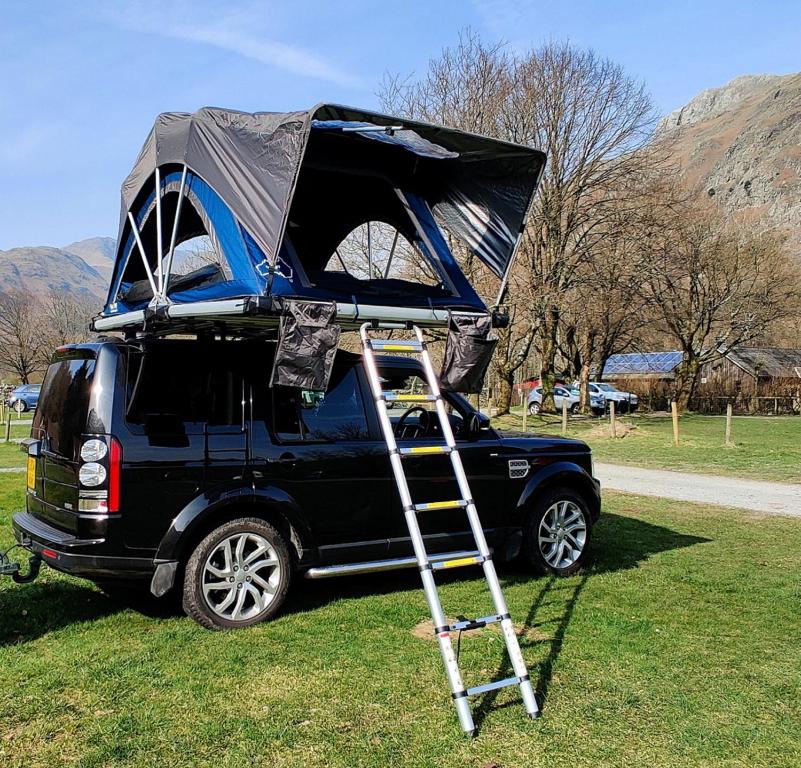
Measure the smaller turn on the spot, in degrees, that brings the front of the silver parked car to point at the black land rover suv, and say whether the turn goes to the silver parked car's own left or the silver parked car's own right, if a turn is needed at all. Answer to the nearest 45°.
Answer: approximately 45° to the silver parked car's own right

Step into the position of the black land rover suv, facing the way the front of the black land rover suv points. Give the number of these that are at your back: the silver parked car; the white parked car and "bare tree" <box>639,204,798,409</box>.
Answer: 0

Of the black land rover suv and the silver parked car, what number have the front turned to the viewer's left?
0

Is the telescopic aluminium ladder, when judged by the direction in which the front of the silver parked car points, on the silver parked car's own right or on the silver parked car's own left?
on the silver parked car's own right

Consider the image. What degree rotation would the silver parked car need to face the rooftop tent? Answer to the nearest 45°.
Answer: approximately 45° to its right

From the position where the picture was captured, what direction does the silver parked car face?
facing the viewer and to the right of the viewer

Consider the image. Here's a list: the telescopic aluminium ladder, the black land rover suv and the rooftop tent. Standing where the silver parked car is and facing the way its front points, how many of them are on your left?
0

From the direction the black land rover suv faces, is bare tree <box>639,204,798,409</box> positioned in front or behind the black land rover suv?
in front

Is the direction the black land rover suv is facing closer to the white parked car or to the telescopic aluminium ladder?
the white parked car

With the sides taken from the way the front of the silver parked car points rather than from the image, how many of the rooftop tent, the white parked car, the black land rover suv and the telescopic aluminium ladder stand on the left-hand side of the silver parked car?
0

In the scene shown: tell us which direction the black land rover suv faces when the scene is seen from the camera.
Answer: facing away from the viewer and to the right of the viewer
